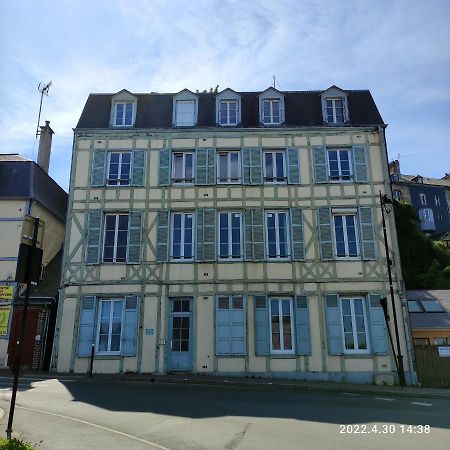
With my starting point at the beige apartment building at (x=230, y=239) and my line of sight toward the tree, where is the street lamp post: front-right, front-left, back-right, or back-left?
front-right

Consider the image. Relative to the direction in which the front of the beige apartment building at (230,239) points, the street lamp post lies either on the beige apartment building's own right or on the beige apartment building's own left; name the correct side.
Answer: on the beige apartment building's own left

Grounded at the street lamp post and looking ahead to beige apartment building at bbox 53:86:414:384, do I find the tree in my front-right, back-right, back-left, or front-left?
back-right

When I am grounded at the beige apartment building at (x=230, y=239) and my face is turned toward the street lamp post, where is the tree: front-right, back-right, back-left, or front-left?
front-left

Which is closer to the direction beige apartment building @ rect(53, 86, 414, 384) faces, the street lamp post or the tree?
the street lamp post

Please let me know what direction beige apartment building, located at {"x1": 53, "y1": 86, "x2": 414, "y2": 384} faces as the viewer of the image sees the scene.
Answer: facing the viewer

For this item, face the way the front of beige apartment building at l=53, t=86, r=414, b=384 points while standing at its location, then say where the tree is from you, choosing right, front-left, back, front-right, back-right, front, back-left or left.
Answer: back-left
